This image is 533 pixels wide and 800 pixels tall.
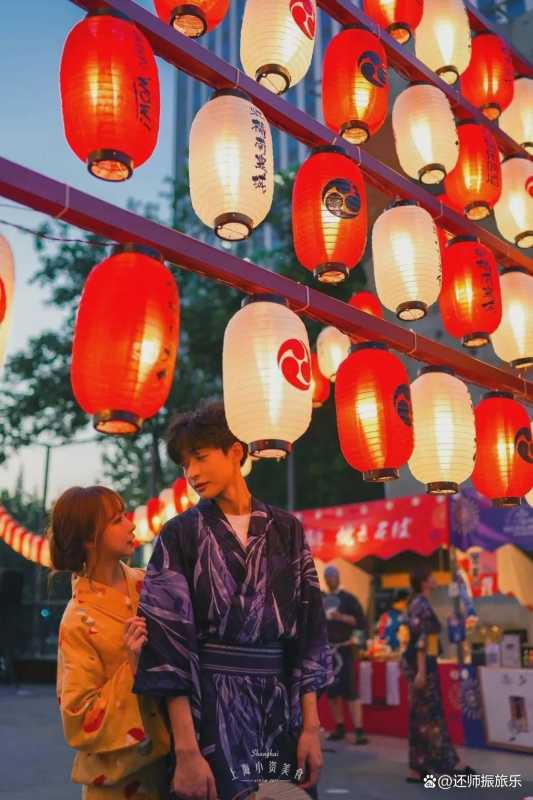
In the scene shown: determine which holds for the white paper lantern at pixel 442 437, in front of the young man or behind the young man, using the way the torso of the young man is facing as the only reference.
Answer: behind

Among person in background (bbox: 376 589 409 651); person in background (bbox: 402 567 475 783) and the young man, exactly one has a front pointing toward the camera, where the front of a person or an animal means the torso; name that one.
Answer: the young man

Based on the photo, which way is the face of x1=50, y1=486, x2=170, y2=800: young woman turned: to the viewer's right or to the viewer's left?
to the viewer's right

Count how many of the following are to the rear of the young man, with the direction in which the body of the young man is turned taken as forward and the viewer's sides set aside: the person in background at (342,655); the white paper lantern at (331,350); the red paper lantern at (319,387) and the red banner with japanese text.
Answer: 4

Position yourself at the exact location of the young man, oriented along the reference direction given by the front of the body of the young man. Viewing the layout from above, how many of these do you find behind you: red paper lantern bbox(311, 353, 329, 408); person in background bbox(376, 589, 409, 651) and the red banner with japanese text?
3

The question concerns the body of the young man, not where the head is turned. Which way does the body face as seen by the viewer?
toward the camera
